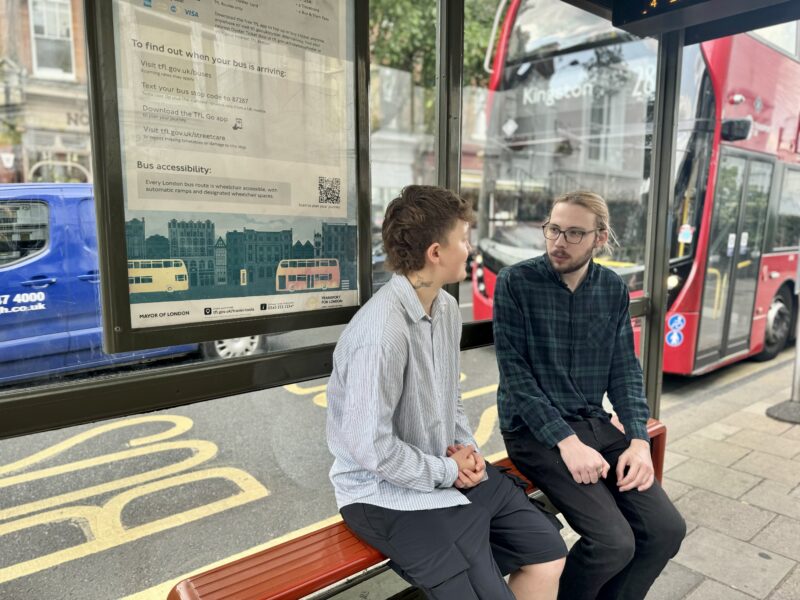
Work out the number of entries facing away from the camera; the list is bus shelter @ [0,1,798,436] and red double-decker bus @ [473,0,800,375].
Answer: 0

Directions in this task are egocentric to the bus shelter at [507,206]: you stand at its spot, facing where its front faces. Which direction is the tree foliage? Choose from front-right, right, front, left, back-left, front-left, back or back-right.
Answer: back-left

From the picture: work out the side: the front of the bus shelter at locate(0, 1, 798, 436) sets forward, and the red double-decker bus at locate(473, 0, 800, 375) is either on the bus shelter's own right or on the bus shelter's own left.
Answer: on the bus shelter's own left

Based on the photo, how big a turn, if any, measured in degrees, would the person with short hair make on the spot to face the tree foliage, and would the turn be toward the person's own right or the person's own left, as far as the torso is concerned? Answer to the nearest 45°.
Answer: approximately 135° to the person's own left

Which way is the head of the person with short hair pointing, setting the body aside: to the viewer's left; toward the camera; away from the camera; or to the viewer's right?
to the viewer's right

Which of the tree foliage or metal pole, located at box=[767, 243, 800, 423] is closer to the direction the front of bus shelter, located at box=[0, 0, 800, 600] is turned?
the metal pole

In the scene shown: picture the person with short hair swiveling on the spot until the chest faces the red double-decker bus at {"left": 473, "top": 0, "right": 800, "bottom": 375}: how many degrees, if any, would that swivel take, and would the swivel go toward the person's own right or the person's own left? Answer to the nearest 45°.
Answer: approximately 90° to the person's own left

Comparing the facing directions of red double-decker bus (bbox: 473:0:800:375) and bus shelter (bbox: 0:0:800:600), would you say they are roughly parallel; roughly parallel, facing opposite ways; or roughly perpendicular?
roughly perpendicular

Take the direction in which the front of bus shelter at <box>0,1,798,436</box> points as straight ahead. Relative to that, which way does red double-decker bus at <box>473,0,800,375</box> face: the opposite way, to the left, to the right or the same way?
to the right

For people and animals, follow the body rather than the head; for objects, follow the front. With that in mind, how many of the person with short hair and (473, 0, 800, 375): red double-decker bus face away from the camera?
0

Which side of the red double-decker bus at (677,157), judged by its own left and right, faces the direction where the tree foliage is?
right

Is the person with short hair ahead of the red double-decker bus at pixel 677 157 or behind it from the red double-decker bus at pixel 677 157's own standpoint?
ahead
